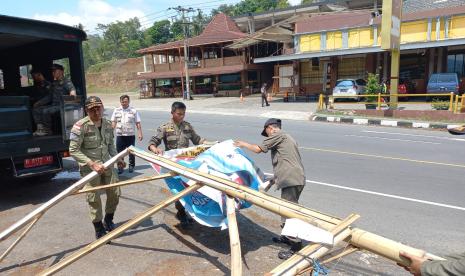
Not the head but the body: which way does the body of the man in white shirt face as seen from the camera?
toward the camera

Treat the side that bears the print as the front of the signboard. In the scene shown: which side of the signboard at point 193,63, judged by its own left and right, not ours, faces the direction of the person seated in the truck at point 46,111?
front

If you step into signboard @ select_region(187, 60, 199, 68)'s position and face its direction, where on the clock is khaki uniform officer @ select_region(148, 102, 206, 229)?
The khaki uniform officer is roughly at 12 o'clock from the signboard.

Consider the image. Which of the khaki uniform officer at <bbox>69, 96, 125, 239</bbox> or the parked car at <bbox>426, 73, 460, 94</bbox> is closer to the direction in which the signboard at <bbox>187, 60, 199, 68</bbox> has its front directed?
the khaki uniform officer

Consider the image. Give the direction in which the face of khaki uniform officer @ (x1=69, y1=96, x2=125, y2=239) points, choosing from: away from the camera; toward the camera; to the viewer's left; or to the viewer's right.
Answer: toward the camera

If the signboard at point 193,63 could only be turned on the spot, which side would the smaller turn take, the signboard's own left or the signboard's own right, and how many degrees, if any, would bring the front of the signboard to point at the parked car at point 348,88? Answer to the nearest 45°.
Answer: approximately 45° to the signboard's own left

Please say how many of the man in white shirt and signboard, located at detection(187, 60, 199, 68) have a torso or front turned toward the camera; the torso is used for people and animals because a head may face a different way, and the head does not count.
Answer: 2

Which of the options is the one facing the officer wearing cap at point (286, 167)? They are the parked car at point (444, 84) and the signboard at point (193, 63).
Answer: the signboard

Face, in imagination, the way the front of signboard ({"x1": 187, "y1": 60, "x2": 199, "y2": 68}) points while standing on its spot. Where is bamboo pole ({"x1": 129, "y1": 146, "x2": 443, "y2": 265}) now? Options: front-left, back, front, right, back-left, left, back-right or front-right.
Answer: front

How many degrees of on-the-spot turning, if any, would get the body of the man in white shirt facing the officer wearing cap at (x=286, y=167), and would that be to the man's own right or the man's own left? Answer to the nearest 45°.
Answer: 0° — they already face them

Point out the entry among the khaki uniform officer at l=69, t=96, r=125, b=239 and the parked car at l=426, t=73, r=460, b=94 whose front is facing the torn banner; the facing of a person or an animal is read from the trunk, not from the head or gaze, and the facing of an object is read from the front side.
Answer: the khaki uniform officer

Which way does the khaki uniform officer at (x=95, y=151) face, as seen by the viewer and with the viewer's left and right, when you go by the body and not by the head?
facing the viewer and to the right of the viewer

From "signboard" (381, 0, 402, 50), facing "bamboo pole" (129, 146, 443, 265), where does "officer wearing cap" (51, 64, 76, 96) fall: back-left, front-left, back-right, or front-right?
front-right
